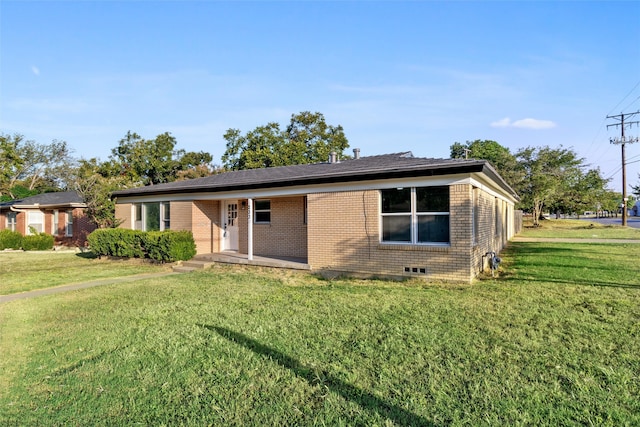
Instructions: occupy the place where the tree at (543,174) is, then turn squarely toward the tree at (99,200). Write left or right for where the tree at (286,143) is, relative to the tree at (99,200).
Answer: right

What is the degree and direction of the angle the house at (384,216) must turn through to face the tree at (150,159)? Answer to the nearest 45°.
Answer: approximately 90° to its right

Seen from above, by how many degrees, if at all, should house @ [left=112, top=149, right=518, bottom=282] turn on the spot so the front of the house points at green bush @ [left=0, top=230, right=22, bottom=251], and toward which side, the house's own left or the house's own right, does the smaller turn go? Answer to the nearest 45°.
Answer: approximately 90° to the house's own right

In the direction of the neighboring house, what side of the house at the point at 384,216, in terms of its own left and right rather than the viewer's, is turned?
right

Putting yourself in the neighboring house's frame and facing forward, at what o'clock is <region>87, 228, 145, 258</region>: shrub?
The shrub is roughly at 10 o'clock from the neighboring house.

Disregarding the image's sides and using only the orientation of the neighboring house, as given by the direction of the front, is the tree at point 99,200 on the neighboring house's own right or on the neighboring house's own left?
on the neighboring house's own left

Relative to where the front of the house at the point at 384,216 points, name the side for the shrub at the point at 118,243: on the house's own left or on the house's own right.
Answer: on the house's own right

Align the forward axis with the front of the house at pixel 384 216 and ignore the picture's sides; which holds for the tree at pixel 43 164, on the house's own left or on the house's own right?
on the house's own right

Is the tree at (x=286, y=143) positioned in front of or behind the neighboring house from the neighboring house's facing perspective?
behind

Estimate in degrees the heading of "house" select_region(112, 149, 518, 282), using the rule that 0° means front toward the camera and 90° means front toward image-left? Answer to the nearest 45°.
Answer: approximately 45°

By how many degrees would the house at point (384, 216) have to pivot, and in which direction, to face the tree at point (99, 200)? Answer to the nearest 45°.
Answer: approximately 90° to its right

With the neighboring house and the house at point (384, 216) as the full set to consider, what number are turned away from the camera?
0

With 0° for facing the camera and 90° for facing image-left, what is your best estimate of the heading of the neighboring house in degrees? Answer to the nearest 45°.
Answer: approximately 45°
